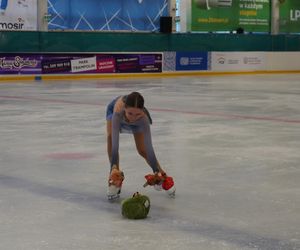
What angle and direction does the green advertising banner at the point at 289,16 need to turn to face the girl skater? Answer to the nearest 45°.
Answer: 0° — it already faces them

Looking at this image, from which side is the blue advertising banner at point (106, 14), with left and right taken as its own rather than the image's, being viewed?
front

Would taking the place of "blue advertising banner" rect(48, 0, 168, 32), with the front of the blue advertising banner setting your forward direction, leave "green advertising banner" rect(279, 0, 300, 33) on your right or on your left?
on your left

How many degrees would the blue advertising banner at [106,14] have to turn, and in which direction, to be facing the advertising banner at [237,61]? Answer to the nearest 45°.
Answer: approximately 90° to its left

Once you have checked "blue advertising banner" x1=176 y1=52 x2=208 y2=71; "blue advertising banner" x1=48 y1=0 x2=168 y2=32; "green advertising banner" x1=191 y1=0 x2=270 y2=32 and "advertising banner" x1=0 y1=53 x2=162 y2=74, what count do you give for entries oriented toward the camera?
4

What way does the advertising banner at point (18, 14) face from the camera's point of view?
toward the camera

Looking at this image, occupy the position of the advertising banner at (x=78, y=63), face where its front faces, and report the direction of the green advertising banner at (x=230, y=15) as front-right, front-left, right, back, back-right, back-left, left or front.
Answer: back-left

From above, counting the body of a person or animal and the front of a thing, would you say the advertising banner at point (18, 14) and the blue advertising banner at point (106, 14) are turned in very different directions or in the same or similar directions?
same or similar directions

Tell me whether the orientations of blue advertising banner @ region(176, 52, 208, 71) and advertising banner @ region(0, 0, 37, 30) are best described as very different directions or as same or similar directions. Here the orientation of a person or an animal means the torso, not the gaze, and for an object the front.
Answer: same or similar directions

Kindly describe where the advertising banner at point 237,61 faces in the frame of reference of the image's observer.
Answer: facing the viewer

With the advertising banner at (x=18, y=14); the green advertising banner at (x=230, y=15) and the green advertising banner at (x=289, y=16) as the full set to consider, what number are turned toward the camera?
3
